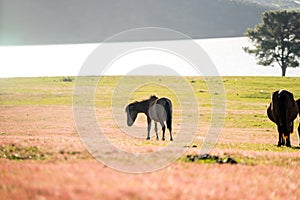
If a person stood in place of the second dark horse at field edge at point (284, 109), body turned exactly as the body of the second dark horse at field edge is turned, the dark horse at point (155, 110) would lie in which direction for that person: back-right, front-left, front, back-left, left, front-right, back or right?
left

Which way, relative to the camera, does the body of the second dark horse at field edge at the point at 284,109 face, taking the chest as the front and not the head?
away from the camera
